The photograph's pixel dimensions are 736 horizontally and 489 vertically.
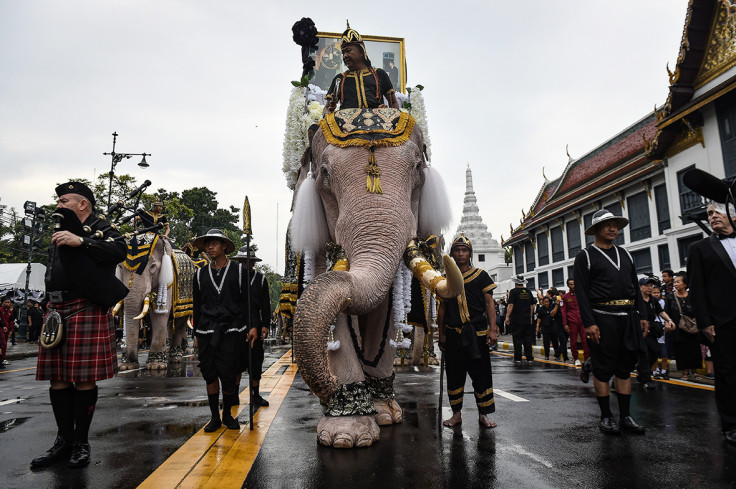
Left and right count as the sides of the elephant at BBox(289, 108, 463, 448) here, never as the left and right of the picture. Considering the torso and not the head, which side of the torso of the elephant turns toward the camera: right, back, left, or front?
front

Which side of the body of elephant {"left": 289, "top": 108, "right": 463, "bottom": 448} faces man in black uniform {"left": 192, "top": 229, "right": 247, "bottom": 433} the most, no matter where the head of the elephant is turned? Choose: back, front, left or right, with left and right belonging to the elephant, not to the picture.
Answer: right

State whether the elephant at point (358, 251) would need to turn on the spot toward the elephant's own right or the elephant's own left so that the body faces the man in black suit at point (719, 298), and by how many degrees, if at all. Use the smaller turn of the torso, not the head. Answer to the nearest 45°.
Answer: approximately 90° to the elephant's own left

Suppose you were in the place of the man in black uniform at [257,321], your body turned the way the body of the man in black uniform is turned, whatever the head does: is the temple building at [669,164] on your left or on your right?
on your left

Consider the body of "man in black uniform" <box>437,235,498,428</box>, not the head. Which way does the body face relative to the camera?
toward the camera

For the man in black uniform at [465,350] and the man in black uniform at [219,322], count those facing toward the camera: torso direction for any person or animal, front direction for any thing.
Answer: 2

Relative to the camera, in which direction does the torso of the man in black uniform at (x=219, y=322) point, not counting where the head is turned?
toward the camera

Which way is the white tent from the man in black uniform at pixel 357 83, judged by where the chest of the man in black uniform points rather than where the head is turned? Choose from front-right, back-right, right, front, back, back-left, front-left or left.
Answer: back-right
